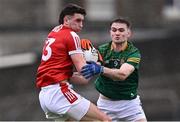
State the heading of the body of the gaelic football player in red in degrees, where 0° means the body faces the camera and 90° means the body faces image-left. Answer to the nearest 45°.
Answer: approximately 225°
